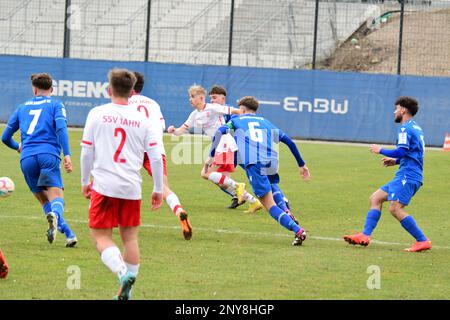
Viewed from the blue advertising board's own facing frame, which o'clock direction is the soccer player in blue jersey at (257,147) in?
The soccer player in blue jersey is roughly at 12 o'clock from the blue advertising board.

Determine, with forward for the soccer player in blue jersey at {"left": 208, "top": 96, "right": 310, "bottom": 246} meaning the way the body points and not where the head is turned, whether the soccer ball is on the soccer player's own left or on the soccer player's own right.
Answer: on the soccer player's own left

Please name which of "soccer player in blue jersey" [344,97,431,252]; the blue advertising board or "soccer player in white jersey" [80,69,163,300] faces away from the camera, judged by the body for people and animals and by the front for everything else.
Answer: the soccer player in white jersey

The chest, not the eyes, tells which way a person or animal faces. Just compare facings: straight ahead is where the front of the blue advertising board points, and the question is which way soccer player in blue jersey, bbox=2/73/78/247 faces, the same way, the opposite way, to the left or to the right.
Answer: the opposite way

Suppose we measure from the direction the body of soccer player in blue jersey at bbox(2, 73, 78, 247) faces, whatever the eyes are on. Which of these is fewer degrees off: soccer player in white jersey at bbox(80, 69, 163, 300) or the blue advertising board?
the blue advertising board

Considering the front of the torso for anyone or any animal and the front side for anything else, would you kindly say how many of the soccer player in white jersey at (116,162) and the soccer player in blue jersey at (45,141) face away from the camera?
2

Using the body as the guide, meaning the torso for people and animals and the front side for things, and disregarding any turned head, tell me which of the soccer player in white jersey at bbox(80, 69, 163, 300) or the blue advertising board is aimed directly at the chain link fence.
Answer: the soccer player in white jersey

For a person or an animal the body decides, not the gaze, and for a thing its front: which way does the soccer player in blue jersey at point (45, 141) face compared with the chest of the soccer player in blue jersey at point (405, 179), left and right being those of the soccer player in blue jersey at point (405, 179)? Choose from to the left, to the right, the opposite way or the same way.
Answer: to the right

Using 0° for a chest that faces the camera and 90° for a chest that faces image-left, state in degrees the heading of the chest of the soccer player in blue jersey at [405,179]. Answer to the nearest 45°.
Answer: approximately 90°

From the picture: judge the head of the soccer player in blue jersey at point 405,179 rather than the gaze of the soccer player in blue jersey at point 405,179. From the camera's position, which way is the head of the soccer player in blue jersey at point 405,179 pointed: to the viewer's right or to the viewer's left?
to the viewer's left

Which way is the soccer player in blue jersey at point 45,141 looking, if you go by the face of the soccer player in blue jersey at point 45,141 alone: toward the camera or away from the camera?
away from the camera

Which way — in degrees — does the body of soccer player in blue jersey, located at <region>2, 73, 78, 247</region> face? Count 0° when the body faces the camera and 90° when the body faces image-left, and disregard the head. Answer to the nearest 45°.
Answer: approximately 180°

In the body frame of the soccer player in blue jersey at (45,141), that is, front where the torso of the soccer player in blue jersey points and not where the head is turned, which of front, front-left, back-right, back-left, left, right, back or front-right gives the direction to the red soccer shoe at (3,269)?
back

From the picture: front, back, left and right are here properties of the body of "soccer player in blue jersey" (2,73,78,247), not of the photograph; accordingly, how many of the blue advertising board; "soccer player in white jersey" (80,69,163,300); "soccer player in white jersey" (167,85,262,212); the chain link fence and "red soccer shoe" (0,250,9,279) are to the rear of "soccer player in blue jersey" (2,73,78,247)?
2

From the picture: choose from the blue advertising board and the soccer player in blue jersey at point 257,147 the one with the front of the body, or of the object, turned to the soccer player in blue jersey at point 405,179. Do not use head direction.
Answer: the blue advertising board

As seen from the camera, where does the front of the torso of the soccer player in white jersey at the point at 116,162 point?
away from the camera
